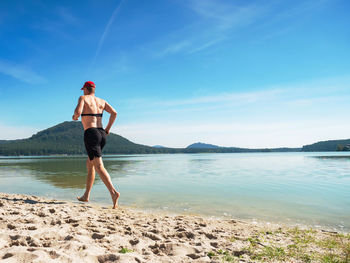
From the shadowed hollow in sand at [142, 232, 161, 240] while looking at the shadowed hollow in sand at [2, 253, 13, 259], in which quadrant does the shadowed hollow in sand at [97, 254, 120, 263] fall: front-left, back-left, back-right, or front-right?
front-left

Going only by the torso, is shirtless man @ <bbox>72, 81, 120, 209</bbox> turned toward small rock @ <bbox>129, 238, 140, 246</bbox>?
no

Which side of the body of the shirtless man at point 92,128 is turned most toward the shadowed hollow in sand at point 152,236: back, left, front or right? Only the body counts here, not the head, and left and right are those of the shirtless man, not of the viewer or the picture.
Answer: back

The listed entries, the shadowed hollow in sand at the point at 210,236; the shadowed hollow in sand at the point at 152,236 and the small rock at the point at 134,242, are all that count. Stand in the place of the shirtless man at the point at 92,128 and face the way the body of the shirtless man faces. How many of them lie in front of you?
0

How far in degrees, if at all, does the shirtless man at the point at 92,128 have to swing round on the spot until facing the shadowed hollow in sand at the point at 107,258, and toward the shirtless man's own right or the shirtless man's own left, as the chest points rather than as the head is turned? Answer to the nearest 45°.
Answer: approximately 135° to the shirtless man's own left

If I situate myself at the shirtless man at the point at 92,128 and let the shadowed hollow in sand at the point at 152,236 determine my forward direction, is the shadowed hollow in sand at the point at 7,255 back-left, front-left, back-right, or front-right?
front-right

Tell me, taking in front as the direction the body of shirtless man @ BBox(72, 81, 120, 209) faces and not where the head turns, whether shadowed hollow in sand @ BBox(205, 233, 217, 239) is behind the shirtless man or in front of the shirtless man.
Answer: behind

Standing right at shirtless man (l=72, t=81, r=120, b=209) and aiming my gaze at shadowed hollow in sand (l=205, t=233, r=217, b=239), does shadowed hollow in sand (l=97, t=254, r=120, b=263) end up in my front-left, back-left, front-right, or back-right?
front-right

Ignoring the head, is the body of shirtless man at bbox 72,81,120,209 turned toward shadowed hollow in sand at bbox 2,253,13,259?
no

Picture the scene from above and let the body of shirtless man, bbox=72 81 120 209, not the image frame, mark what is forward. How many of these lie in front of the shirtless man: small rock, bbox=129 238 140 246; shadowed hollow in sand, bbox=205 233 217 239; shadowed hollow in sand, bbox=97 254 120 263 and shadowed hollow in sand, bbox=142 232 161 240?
0

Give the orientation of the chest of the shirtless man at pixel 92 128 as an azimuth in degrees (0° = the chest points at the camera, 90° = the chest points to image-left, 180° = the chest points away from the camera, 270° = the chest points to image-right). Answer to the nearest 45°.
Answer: approximately 135°

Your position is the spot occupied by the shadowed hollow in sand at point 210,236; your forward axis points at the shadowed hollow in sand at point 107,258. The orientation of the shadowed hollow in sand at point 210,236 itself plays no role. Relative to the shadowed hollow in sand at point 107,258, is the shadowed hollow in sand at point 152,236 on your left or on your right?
right

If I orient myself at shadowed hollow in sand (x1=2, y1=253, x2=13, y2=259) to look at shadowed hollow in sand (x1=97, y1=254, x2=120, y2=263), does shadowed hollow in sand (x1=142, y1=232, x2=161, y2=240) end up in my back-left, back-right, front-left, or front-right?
front-left

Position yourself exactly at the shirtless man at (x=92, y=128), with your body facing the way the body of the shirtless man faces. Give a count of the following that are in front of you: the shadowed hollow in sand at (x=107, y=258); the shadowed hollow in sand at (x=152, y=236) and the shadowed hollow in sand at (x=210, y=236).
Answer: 0
